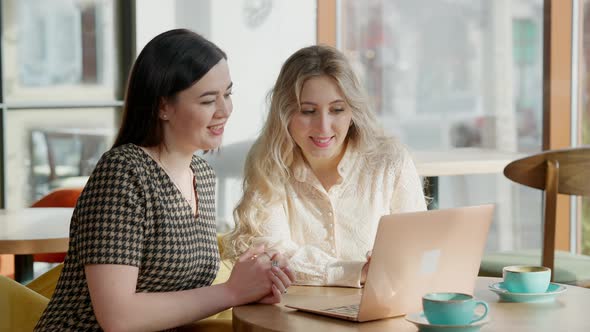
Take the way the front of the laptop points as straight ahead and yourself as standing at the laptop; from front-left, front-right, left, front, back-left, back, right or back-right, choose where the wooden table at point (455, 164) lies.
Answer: front-right

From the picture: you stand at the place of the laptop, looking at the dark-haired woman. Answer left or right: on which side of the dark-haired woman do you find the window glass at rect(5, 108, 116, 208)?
right

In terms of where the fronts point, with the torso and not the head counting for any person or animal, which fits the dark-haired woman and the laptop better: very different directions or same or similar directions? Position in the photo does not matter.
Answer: very different directions

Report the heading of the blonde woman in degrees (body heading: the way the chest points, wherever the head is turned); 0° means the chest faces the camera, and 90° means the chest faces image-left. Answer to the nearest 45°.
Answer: approximately 0°

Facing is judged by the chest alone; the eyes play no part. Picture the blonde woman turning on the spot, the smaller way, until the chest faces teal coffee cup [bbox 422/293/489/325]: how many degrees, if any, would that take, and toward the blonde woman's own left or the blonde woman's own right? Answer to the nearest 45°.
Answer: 0° — they already face it

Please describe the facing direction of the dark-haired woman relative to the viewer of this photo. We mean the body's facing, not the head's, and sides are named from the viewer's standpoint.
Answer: facing the viewer and to the right of the viewer

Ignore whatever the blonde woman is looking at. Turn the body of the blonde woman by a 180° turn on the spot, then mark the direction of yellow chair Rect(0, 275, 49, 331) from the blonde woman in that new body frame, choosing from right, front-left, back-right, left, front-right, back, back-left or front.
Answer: left

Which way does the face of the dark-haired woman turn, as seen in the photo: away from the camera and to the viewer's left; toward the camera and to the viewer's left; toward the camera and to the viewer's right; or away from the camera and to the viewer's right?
toward the camera and to the viewer's right

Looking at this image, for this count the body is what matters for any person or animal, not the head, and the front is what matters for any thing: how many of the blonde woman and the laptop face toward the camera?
1

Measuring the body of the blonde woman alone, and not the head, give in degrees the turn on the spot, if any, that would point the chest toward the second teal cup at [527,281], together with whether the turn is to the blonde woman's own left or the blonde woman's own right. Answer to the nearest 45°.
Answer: approximately 45° to the blonde woman's own left

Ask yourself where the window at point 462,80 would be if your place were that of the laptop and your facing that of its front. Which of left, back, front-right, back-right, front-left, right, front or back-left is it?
front-right

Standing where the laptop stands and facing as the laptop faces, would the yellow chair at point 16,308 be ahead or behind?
ahead
